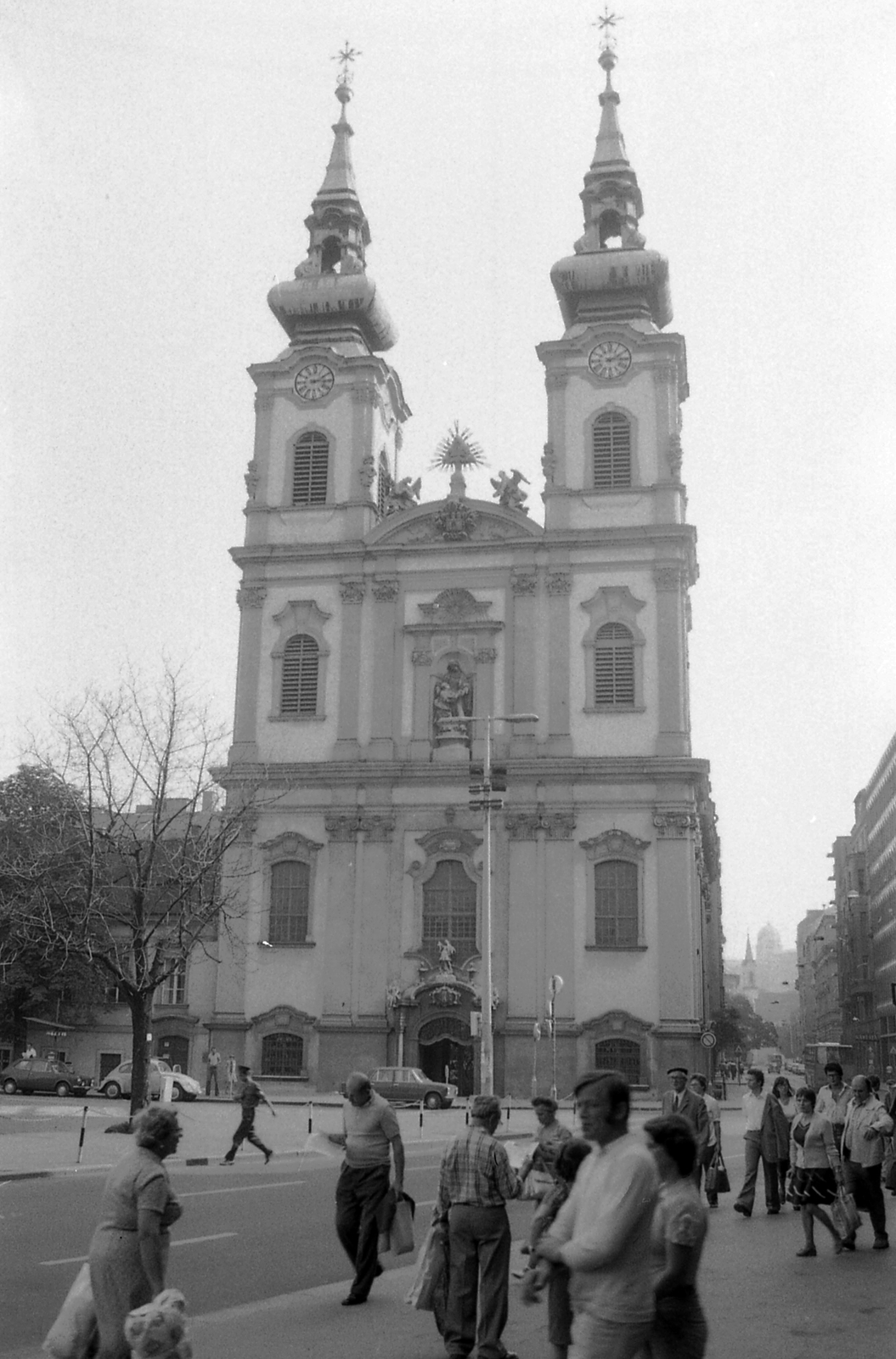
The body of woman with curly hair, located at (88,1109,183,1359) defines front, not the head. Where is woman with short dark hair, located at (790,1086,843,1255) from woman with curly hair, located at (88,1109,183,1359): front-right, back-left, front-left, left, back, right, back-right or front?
front

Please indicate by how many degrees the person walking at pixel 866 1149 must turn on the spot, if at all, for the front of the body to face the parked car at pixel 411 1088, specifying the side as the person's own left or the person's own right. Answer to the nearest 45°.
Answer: approximately 90° to the person's own right

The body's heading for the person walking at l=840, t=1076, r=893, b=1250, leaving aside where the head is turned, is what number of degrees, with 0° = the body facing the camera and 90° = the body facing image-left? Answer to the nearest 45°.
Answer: approximately 45°

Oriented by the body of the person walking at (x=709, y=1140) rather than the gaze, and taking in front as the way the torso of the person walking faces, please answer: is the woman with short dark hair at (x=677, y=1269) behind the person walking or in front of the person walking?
in front

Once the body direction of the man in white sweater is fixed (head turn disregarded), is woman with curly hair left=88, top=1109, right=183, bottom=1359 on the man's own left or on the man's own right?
on the man's own right

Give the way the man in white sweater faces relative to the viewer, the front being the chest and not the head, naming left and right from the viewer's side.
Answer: facing the viewer and to the left of the viewer

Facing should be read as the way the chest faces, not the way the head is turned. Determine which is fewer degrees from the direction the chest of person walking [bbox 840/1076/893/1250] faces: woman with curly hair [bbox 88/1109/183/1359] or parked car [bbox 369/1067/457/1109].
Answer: the woman with curly hair

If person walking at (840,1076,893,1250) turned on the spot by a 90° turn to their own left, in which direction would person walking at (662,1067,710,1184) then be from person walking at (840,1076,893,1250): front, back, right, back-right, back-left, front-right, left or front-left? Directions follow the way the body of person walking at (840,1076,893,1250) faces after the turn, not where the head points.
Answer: back

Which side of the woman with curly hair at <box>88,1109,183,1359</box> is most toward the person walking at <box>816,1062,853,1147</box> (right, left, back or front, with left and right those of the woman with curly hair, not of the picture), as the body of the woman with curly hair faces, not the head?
front

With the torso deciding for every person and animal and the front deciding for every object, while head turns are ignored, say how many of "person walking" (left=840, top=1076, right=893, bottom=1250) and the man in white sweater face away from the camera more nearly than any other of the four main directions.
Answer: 0

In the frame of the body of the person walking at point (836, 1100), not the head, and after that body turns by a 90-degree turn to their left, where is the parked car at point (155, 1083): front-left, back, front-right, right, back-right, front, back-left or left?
back-left
